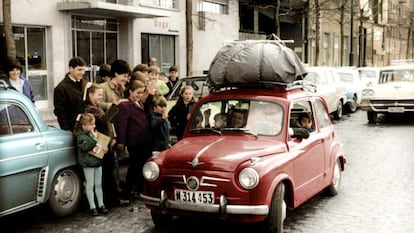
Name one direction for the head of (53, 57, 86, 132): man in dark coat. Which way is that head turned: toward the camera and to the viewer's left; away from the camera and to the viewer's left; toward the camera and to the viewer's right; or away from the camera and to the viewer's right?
toward the camera and to the viewer's right

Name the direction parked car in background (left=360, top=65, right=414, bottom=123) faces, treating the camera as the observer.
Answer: facing the viewer

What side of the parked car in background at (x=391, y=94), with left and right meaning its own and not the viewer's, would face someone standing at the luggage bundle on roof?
front

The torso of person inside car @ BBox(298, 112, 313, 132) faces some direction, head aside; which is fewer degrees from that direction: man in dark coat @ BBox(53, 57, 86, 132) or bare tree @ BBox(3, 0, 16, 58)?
the man in dark coat

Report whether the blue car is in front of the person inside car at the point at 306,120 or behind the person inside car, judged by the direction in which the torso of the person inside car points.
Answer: in front

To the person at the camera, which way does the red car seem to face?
facing the viewer and to the left of the viewer

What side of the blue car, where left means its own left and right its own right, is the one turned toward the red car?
back
